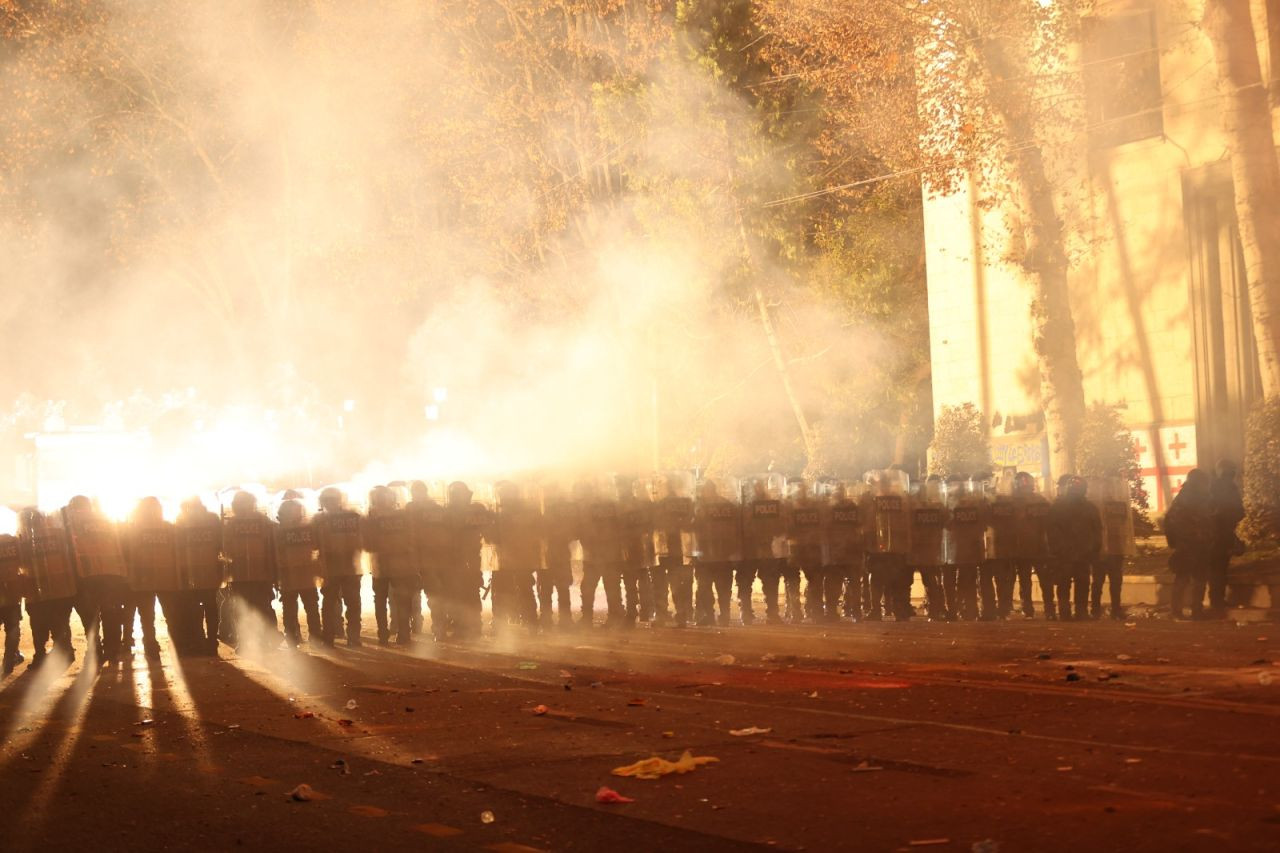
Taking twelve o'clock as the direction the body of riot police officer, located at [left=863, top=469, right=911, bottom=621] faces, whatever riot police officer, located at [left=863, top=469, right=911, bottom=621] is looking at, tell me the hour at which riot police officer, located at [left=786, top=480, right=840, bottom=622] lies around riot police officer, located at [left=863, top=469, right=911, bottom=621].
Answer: riot police officer, located at [left=786, top=480, right=840, bottom=622] is roughly at 3 o'clock from riot police officer, located at [left=863, top=469, right=911, bottom=621].

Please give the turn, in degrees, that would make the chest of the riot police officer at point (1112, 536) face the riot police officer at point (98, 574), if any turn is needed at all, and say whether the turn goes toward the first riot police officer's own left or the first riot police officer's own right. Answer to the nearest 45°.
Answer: approximately 90° to the first riot police officer's own right

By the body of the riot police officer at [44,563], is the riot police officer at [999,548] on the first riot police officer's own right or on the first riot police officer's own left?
on the first riot police officer's own left

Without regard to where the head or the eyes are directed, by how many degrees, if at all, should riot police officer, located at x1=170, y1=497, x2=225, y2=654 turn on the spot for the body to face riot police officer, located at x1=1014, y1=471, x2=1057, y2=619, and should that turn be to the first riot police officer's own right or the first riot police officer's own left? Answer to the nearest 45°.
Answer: approximately 90° to the first riot police officer's own left

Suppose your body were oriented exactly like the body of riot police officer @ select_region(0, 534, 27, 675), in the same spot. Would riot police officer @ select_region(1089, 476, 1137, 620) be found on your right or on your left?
on your left

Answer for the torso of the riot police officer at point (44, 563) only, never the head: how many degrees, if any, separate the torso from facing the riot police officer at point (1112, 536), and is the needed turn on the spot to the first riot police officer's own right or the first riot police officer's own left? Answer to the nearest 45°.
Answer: approximately 90° to the first riot police officer's own left

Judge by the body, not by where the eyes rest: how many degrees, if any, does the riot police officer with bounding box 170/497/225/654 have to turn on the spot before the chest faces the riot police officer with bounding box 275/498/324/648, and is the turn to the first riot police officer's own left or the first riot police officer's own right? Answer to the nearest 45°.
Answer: approximately 90° to the first riot police officer's own left

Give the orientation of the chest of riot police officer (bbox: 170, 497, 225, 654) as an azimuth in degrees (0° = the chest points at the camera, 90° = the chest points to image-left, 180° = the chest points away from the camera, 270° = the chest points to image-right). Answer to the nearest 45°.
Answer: approximately 0°
